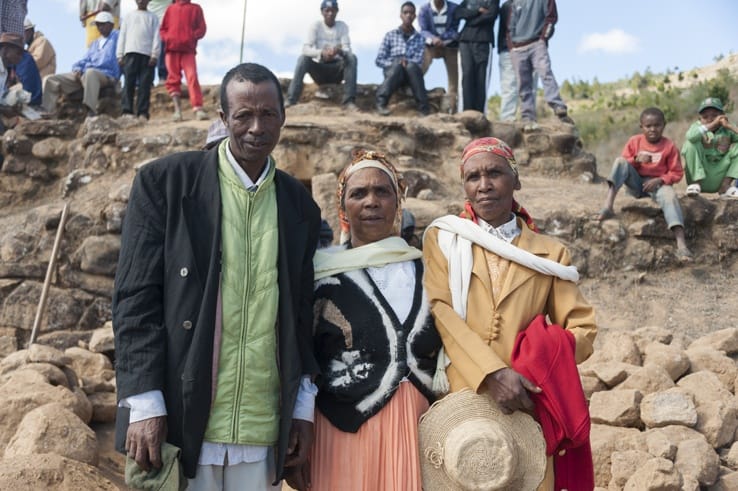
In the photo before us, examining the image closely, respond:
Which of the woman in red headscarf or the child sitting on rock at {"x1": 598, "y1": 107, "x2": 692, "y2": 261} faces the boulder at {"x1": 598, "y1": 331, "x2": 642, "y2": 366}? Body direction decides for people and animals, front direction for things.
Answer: the child sitting on rock

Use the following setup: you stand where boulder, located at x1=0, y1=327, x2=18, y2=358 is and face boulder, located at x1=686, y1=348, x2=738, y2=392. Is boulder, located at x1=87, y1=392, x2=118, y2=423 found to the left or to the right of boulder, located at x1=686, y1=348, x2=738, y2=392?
right

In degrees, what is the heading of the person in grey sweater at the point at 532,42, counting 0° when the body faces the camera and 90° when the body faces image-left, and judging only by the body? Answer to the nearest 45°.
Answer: approximately 0°

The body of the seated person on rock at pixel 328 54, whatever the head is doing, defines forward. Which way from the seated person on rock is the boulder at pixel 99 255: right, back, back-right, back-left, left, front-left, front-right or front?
front-right

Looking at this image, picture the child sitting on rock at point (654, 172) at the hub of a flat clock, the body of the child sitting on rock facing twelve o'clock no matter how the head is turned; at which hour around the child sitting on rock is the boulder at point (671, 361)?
The boulder is roughly at 12 o'clock from the child sitting on rock.

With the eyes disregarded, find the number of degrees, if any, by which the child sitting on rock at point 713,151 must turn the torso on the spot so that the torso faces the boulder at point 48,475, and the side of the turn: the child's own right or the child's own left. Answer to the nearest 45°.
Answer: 0° — they already face it

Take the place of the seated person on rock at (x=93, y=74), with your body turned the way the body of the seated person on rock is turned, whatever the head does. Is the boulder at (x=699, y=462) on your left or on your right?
on your left

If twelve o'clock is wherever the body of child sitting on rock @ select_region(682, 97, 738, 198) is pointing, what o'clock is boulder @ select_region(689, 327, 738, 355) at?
The boulder is roughly at 12 o'clock from the child sitting on rock.

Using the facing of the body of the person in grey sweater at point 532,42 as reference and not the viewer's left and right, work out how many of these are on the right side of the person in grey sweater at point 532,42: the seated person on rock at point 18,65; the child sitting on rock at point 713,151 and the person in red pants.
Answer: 2

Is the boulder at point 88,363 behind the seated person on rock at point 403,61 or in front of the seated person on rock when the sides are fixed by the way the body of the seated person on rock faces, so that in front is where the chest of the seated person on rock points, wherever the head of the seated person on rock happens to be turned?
in front

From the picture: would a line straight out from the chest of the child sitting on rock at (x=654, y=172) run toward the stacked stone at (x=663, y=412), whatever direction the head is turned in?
yes

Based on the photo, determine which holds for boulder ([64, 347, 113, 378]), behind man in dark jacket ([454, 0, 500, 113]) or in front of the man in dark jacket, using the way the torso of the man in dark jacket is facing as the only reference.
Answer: in front
